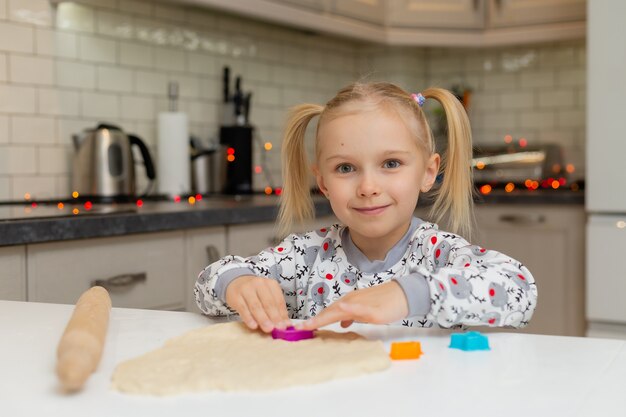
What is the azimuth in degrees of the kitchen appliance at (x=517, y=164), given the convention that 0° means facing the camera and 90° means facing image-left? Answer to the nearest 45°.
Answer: approximately 0°

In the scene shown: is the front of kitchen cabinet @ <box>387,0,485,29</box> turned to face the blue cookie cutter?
yes

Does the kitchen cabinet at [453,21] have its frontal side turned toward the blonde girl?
yes

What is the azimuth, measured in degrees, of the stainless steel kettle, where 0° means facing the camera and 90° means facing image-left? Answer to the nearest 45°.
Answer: approximately 90°

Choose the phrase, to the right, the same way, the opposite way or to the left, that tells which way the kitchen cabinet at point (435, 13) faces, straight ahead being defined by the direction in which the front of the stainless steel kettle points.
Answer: to the left

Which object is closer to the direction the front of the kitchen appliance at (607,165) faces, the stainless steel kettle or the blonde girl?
the blonde girl

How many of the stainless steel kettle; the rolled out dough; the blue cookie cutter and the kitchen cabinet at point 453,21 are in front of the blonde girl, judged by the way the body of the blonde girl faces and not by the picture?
2
